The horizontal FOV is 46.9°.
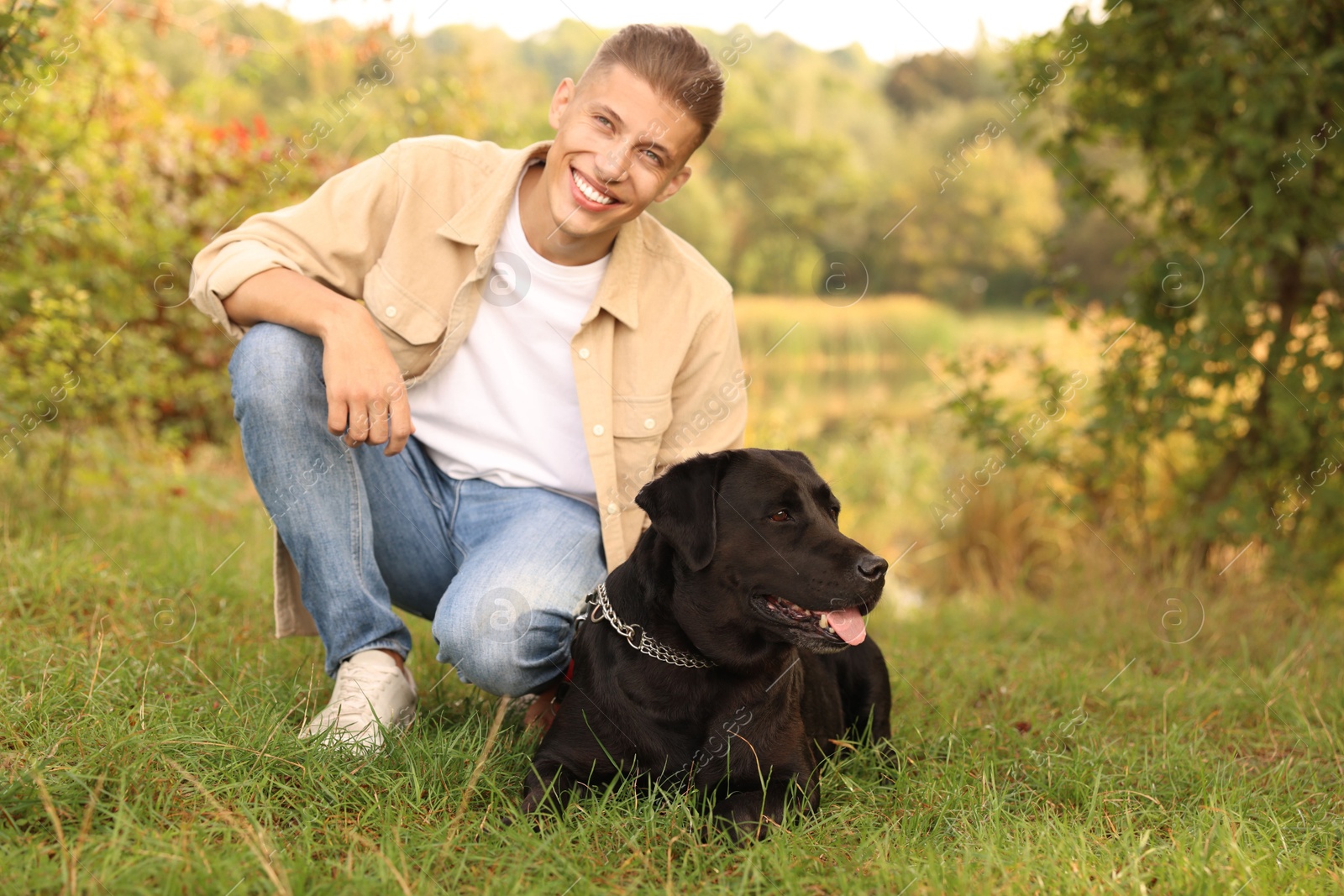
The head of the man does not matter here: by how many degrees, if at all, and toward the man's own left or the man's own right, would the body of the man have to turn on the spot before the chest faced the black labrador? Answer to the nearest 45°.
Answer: approximately 45° to the man's own left

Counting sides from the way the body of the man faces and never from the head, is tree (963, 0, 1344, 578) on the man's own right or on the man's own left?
on the man's own left

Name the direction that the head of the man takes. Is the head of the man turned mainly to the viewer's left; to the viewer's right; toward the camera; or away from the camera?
toward the camera

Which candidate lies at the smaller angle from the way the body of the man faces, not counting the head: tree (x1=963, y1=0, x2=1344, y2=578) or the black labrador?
the black labrador

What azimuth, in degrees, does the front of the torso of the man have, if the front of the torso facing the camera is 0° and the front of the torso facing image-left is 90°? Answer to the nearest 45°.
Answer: approximately 0°
